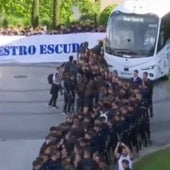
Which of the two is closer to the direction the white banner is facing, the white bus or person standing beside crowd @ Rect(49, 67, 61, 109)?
the person standing beside crowd

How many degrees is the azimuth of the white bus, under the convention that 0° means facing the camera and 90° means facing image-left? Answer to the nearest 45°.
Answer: approximately 45°

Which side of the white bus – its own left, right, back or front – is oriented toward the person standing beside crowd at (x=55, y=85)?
front

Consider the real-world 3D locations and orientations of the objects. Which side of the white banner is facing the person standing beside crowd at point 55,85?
front

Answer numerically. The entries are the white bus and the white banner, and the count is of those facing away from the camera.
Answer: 0

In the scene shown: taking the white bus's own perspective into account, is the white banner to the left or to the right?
on its right

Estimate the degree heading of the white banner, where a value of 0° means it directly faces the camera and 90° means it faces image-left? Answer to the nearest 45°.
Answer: approximately 0°
